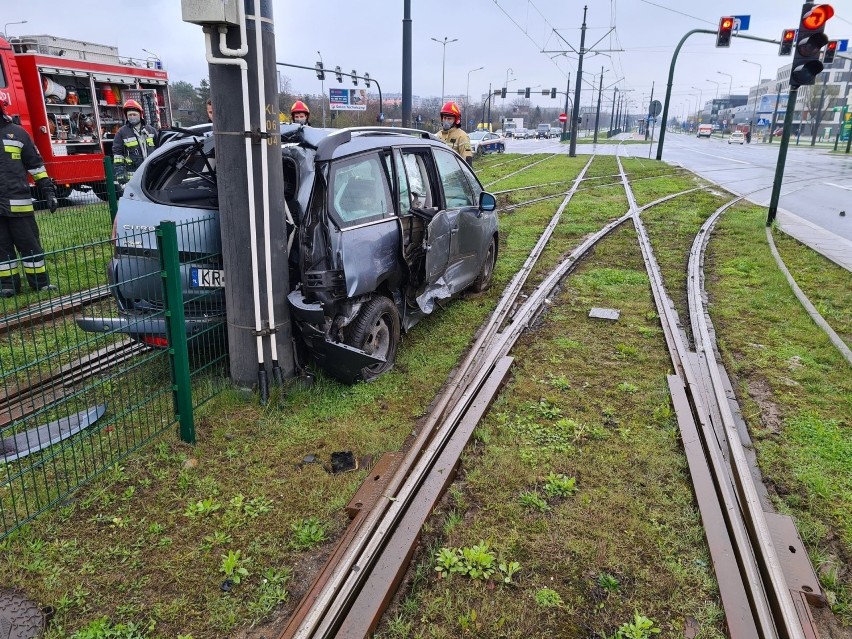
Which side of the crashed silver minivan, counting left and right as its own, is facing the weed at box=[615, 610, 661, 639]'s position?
right

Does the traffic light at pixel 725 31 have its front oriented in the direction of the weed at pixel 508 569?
yes

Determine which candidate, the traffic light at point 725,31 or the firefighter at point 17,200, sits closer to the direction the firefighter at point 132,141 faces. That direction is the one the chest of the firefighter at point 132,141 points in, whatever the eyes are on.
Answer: the firefighter

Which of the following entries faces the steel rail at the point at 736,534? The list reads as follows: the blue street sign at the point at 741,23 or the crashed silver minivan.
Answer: the blue street sign

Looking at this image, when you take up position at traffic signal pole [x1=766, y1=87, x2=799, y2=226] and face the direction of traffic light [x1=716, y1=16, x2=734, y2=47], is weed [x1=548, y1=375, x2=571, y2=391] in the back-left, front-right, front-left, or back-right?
back-left

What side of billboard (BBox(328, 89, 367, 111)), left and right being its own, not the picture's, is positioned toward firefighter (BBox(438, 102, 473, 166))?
front

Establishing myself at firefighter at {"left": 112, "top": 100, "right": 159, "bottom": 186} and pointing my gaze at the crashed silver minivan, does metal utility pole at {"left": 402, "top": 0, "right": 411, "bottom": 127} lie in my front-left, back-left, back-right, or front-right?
back-left

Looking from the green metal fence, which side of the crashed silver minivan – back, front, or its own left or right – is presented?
back

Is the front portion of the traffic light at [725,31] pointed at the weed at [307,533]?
yes

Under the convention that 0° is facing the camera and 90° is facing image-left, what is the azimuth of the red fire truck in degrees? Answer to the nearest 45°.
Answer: approximately 45°
